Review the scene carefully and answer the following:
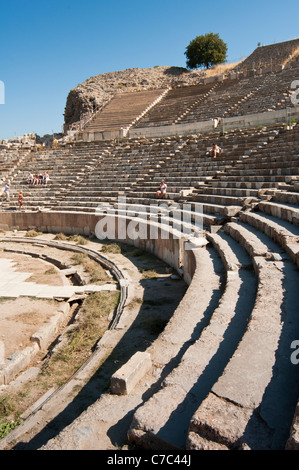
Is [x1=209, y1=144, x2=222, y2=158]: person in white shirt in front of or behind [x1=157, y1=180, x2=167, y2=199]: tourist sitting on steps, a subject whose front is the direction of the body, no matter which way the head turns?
behind

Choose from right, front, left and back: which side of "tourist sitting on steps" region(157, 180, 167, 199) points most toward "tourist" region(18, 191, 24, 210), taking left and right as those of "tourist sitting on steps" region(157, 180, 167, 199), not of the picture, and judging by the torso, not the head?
right

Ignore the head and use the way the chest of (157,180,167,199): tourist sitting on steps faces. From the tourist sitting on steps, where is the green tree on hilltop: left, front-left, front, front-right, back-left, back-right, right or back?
back-right

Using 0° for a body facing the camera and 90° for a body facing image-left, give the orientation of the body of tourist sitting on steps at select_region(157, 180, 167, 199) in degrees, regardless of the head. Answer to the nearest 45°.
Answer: approximately 45°

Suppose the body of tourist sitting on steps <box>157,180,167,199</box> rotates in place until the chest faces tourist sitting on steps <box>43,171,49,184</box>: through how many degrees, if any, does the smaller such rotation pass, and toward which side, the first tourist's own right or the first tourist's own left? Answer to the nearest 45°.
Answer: approximately 90° to the first tourist's own right
